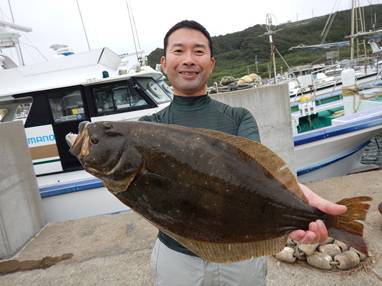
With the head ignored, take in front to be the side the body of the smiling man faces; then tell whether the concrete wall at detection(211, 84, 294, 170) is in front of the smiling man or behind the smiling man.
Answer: behind

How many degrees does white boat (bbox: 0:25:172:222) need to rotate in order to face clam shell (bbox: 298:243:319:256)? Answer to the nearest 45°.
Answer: approximately 45° to its right

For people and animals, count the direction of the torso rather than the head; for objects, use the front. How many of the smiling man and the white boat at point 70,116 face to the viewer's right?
1

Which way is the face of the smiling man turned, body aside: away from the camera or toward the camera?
toward the camera

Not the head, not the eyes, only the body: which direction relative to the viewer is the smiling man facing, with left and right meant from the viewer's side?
facing the viewer

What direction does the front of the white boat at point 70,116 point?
to the viewer's right
